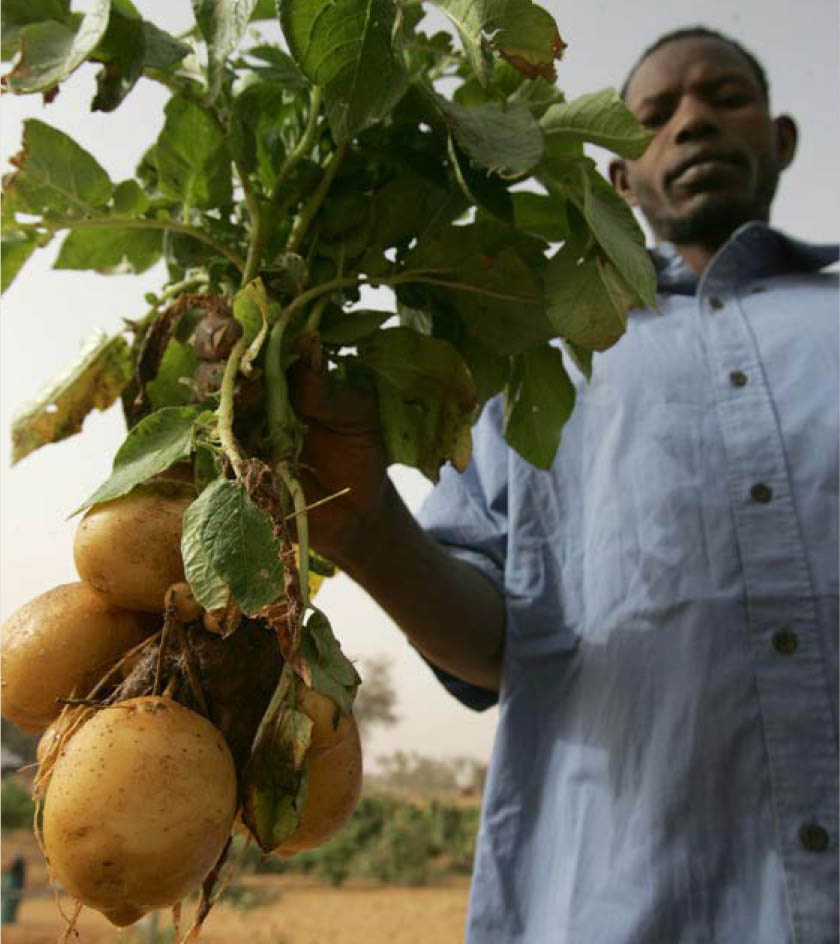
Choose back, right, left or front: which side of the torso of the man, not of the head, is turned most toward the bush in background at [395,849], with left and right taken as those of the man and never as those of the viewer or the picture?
back

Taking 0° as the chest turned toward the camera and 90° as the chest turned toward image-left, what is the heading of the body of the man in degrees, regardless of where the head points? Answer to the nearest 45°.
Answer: approximately 0°

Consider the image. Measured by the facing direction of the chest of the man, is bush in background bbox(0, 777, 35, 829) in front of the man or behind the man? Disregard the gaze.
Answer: behind
